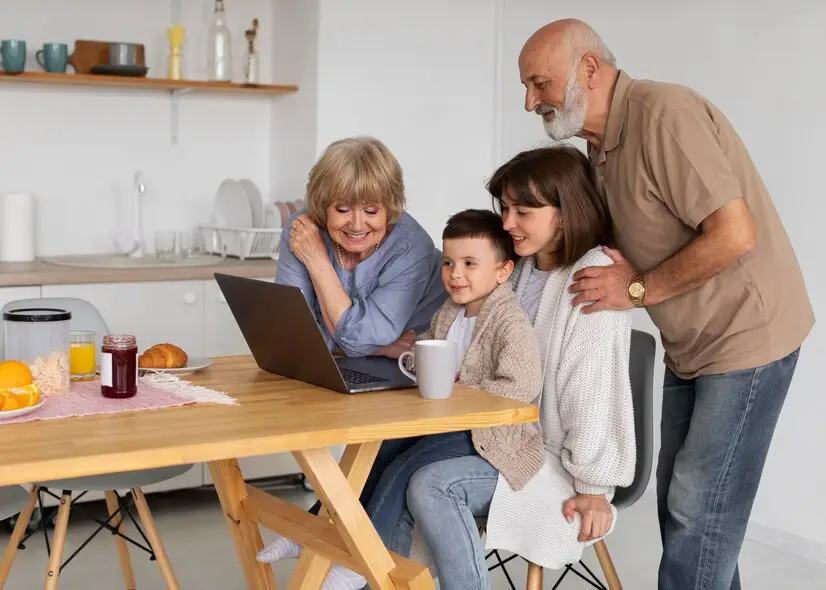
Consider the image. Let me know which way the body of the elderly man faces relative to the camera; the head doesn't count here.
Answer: to the viewer's left

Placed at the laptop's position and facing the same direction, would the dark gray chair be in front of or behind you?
in front

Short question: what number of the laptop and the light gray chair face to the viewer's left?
0

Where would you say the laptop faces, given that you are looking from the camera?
facing away from the viewer and to the right of the viewer

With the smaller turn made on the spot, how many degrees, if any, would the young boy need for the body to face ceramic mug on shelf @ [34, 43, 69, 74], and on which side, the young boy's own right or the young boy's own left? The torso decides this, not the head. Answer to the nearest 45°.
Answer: approximately 90° to the young boy's own right

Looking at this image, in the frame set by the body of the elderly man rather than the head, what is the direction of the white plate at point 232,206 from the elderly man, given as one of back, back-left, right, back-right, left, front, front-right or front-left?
front-right

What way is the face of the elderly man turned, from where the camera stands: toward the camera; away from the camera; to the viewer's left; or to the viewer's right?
to the viewer's left

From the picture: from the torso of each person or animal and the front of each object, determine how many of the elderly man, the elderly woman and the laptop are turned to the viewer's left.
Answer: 1
